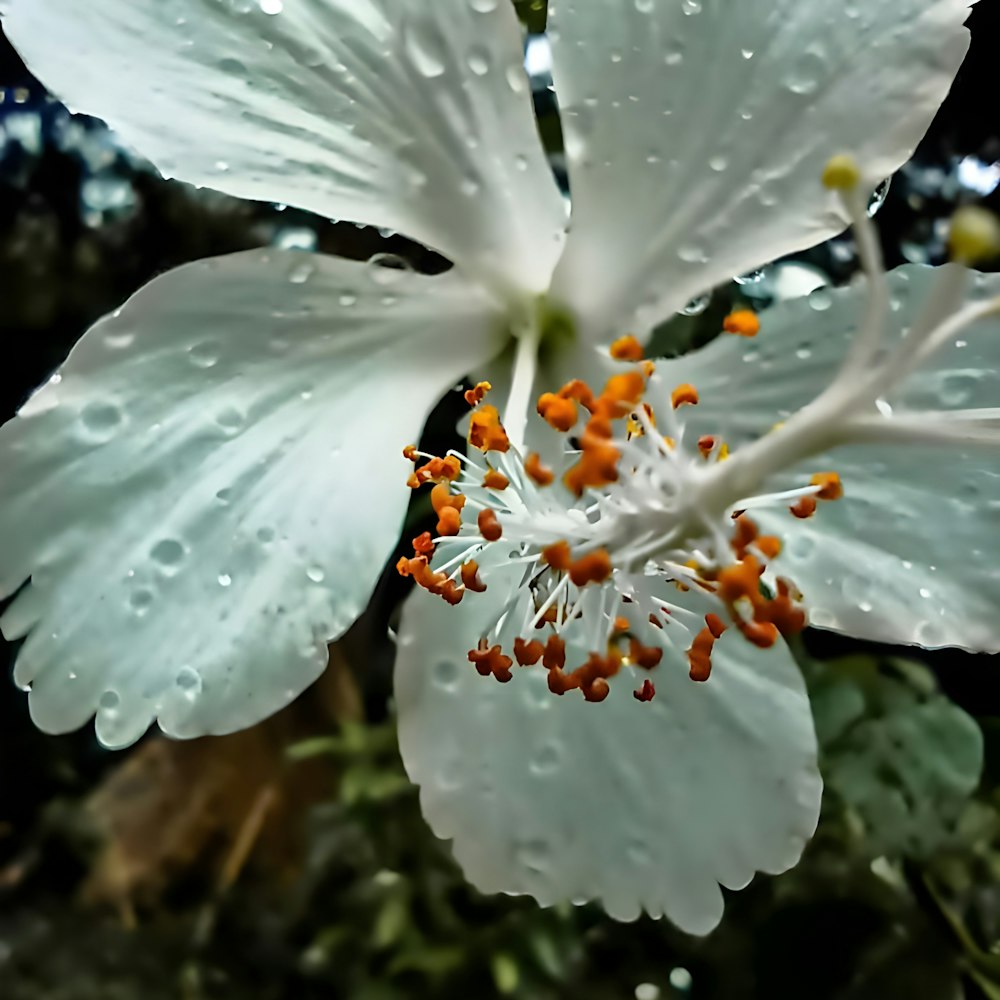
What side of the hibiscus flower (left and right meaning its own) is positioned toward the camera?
front
